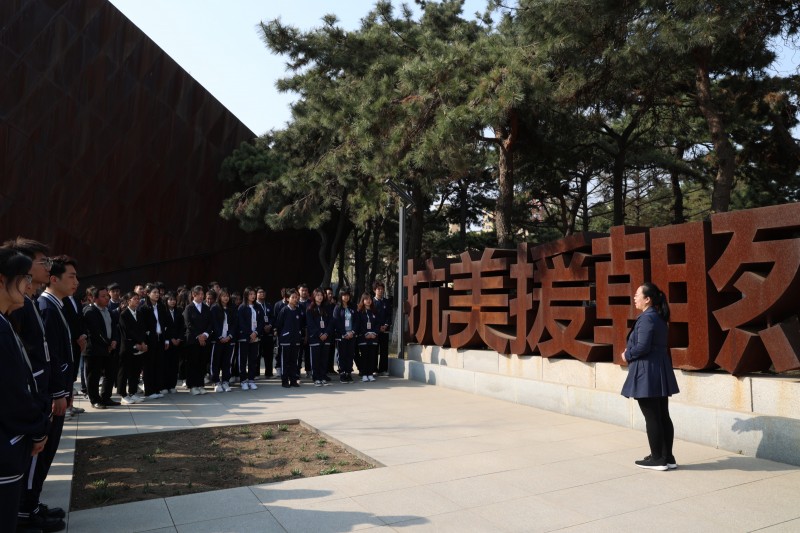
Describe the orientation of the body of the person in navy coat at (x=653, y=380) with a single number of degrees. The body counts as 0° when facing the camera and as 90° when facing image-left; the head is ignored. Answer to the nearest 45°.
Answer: approximately 90°

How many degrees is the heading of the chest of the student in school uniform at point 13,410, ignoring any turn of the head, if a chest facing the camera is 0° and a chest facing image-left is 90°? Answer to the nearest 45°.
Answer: approximately 270°

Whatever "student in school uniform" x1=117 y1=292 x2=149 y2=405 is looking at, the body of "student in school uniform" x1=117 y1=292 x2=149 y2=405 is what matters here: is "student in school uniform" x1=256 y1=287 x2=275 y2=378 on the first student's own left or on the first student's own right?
on the first student's own left

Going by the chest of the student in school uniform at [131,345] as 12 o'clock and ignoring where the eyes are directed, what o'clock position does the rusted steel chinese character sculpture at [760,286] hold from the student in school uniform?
The rusted steel chinese character sculpture is roughly at 12 o'clock from the student in school uniform.

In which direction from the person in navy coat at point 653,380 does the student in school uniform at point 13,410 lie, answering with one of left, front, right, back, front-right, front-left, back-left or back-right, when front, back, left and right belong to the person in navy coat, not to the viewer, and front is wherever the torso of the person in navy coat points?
front-left

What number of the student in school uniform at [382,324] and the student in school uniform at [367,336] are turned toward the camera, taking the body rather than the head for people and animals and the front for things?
2

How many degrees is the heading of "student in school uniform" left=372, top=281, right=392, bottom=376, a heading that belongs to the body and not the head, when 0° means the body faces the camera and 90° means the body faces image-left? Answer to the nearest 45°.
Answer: approximately 0°

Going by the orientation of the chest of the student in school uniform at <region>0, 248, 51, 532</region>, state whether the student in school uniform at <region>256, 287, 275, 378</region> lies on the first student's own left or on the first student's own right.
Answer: on the first student's own left

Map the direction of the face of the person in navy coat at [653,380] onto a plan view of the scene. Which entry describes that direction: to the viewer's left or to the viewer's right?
to the viewer's left

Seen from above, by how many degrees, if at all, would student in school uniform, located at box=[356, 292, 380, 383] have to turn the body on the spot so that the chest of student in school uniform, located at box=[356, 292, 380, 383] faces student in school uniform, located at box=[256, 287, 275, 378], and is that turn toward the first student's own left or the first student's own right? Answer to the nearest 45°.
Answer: approximately 90° to the first student's own right
